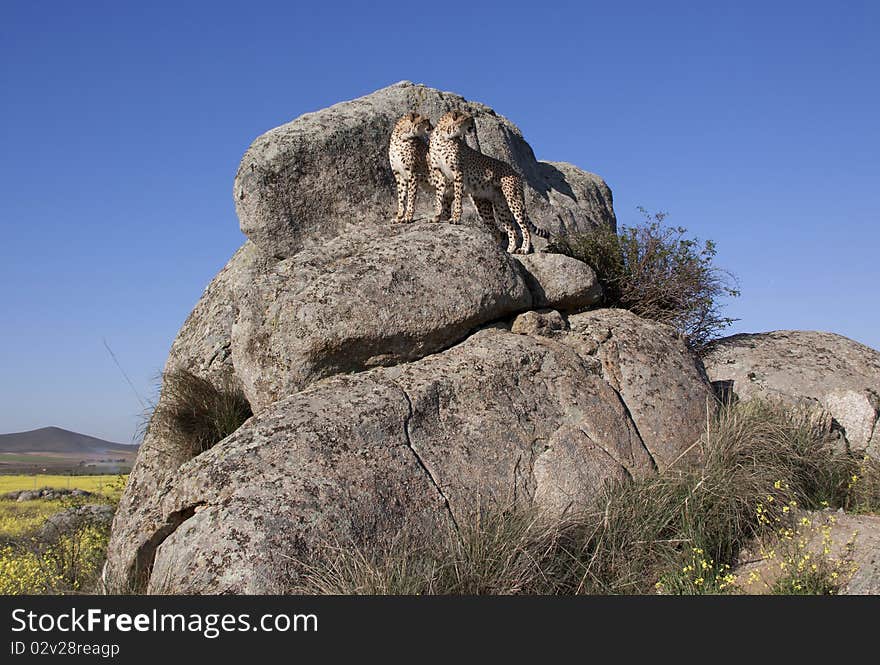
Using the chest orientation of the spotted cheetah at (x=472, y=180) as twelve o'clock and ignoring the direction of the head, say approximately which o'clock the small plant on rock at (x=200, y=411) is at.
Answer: The small plant on rock is roughly at 1 o'clock from the spotted cheetah.

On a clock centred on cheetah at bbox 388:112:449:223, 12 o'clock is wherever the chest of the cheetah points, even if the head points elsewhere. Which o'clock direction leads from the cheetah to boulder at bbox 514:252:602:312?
The boulder is roughly at 8 o'clock from the cheetah.

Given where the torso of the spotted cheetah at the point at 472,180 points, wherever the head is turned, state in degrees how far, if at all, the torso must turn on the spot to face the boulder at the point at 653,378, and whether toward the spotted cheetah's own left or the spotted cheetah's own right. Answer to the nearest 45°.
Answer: approximately 90° to the spotted cheetah's own left

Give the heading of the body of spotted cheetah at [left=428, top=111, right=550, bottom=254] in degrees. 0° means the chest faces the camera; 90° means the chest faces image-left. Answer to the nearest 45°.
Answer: approximately 45°

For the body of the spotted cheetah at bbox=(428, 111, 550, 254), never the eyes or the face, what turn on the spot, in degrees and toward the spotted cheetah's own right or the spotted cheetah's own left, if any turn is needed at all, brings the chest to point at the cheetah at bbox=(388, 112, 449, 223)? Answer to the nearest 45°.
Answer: approximately 45° to the spotted cheetah's own right

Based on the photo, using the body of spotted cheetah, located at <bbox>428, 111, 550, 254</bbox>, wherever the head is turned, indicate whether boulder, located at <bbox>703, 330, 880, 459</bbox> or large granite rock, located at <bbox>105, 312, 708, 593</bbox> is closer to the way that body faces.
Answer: the large granite rock
